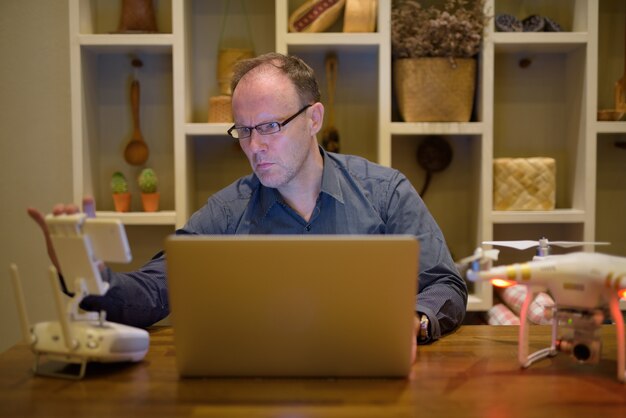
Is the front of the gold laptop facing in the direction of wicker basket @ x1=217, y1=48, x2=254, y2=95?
yes

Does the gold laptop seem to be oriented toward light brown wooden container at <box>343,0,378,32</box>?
yes

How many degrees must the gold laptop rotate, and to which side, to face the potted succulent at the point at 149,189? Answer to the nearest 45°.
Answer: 0° — it already faces it

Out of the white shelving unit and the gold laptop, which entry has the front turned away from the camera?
the gold laptop

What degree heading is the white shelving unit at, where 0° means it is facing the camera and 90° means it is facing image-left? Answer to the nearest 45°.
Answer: approximately 0°

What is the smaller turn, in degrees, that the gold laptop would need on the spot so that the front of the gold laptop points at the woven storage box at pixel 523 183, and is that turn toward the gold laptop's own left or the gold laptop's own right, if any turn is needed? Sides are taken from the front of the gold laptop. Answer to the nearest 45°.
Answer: approximately 45° to the gold laptop's own right

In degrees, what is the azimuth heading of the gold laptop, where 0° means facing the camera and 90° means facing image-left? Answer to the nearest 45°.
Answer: approximately 180°

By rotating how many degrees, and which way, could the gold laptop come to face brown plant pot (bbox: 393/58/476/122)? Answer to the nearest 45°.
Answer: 0° — it already faces it

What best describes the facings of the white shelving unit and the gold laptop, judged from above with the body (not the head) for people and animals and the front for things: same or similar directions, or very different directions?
very different directions

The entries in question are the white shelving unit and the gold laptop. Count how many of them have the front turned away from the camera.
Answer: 1
